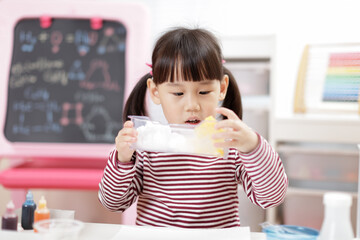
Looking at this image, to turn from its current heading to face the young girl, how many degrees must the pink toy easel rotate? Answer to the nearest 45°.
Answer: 0° — it already faces them

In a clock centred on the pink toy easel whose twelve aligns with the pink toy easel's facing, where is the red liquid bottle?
The red liquid bottle is roughly at 12 o'clock from the pink toy easel.

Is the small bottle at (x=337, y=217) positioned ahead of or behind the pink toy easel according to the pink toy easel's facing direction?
ahead

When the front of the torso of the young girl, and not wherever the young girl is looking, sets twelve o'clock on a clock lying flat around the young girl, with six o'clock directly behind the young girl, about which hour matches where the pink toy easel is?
The pink toy easel is roughly at 5 o'clock from the young girl.

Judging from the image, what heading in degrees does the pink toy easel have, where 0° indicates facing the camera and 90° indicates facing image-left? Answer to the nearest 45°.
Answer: approximately 0°

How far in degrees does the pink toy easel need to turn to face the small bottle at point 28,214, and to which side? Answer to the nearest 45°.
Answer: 0° — it already faces it
